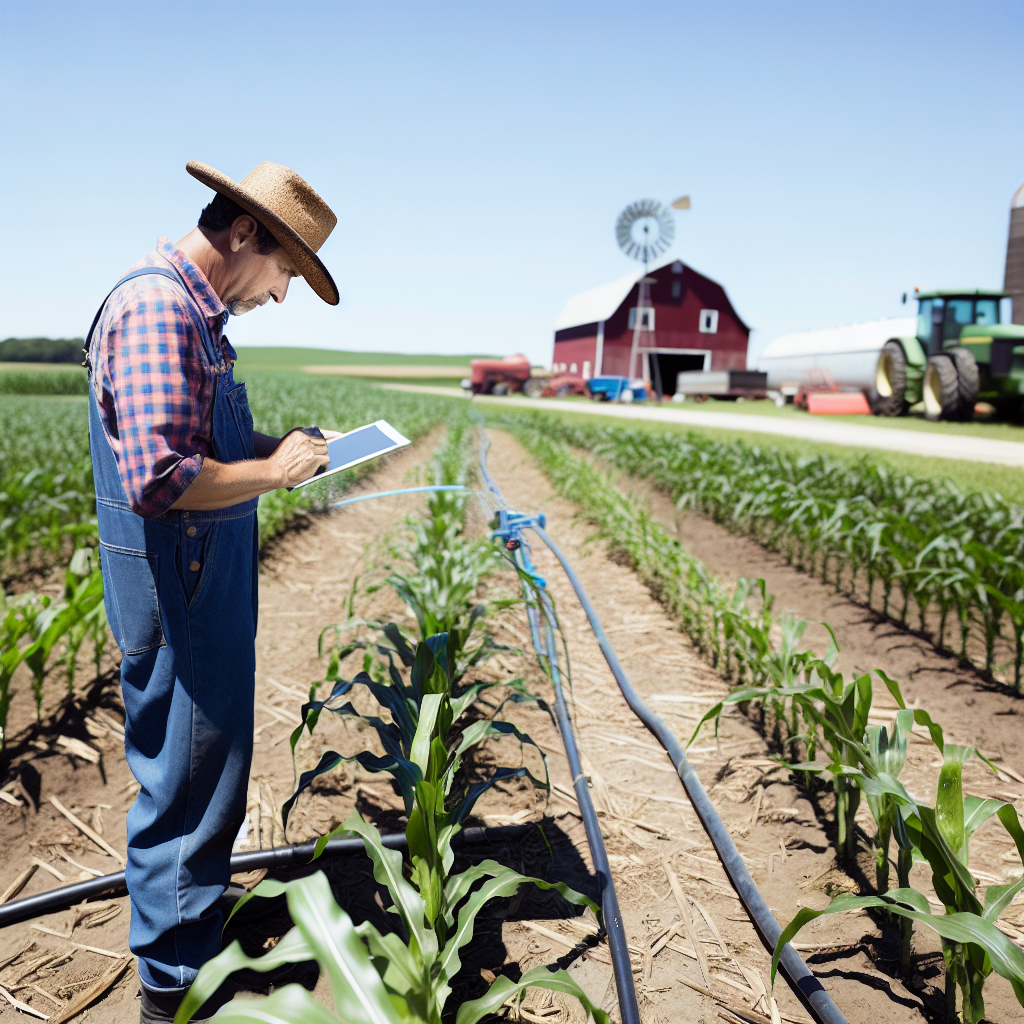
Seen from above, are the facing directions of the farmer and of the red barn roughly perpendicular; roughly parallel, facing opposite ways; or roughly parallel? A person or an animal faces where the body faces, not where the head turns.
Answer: roughly perpendicular

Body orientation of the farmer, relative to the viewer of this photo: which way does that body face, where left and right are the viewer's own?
facing to the right of the viewer

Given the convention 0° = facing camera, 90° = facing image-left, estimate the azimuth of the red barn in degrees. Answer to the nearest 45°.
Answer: approximately 315°

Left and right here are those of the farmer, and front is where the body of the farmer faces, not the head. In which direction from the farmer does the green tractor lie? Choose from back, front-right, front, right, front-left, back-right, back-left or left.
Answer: front-left

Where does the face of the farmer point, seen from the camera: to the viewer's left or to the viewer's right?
to the viewer's right

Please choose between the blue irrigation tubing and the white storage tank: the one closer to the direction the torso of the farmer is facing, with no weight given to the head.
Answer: the blue irrigation tubing

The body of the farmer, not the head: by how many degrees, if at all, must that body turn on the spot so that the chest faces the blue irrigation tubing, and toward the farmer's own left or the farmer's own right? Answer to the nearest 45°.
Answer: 0° — they already face it

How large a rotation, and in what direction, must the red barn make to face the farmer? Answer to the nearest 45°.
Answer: approximately 45° to its right
